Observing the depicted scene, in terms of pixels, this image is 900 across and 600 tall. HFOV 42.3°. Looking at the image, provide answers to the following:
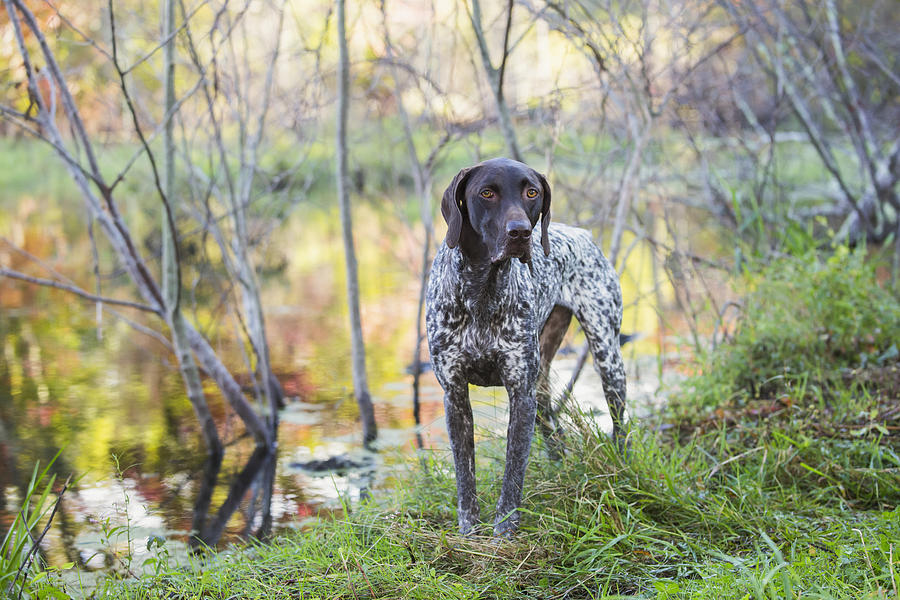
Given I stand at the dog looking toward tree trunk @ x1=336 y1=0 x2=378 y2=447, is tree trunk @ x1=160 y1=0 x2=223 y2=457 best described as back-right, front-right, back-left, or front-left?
front-left

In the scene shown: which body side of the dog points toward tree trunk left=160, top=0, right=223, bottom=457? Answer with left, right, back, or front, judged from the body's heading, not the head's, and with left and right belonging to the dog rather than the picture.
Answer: right

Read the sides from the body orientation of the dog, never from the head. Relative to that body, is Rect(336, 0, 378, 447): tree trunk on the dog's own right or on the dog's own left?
on the dog's own right

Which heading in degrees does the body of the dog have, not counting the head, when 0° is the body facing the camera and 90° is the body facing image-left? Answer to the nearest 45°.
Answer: approximately 45°
